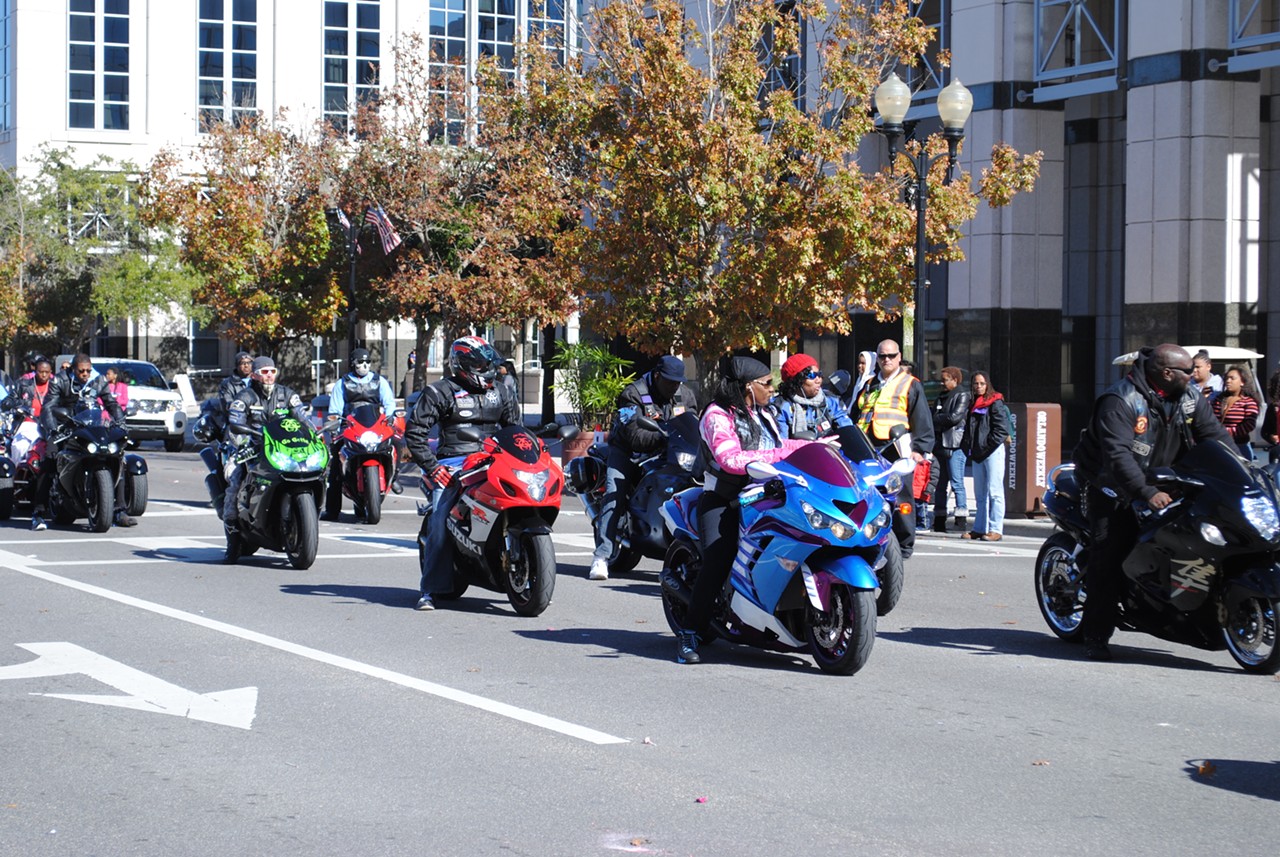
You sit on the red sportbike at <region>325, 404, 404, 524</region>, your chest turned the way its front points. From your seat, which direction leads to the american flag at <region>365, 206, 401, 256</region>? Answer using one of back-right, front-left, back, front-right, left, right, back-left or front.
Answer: back

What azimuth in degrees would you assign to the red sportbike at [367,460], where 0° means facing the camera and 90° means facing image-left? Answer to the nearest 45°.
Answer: approximately 0°

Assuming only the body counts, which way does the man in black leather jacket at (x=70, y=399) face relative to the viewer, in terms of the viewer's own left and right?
facing the viewer

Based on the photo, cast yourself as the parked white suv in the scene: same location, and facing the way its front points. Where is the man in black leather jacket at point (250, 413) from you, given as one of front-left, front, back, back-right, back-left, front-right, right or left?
front-right

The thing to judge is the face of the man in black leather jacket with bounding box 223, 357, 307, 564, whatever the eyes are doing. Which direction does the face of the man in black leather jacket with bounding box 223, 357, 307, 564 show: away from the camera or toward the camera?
toward the camera

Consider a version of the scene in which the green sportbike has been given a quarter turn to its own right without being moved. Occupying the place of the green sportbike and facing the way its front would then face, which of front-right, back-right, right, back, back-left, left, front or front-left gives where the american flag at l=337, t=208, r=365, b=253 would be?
back-right

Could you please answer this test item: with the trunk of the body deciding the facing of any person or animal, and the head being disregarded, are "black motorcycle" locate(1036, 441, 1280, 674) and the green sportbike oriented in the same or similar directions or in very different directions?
same or similar directions

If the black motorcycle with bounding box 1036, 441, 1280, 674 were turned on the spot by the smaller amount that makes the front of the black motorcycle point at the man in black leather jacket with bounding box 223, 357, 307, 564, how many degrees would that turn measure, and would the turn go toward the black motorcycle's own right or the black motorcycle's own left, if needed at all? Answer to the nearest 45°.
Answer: approximately 180°

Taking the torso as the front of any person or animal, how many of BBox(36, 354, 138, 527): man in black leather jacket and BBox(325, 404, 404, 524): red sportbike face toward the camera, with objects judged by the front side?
2

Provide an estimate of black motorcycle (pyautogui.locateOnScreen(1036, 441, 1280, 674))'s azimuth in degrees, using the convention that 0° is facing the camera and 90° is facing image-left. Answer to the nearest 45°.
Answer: approximately 315°

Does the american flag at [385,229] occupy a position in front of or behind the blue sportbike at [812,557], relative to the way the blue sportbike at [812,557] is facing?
behind

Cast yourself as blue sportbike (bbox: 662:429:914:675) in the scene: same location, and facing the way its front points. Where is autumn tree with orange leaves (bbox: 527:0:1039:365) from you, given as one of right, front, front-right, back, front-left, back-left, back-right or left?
back-left

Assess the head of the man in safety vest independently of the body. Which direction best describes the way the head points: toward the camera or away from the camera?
toward the camera

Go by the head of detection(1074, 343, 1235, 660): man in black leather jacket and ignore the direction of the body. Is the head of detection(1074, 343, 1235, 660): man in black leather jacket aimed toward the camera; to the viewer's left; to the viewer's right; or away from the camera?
to the viewer's right

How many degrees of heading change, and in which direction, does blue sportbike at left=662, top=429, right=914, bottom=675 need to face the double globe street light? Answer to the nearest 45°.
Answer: approximately 135° to its left
